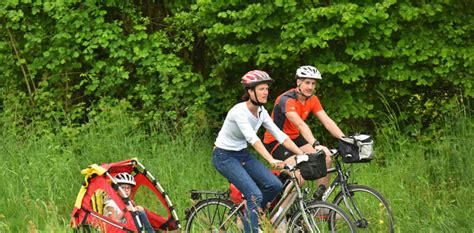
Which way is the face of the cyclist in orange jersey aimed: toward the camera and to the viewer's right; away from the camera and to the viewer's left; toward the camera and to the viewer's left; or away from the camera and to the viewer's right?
toward the camera and to the viewer's right

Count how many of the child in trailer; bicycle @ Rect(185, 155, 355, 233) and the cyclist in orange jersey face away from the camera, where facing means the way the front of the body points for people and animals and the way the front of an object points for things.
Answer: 0

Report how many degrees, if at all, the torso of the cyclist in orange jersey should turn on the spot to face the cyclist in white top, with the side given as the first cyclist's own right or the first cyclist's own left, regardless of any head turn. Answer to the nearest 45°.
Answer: approximately 90° to the first cyclist's own right

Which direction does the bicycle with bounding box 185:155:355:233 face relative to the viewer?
to the viewer's right

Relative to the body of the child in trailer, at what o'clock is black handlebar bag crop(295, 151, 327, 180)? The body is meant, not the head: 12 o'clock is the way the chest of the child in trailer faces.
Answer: The black handlebar bag is roughly at 11 o'clock from the child in trailer.

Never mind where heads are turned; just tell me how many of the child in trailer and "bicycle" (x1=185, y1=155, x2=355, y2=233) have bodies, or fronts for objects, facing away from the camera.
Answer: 0

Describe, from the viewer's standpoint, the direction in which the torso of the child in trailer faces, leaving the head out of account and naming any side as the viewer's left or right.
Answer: facing the viewer and to the right of the viewer

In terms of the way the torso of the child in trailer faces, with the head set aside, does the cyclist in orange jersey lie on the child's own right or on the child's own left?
on the child's own left

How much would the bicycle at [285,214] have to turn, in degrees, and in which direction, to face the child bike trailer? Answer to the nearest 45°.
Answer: approximately 180°

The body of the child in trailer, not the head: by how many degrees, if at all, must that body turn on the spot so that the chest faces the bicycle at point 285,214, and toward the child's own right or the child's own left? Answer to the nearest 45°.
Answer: approximately 45° to the child's own left

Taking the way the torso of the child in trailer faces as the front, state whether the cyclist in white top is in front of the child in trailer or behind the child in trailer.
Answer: in front

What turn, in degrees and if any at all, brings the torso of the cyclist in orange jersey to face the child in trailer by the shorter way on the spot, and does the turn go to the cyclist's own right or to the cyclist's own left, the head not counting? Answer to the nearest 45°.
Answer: approximately 90° to the cyclist's own right

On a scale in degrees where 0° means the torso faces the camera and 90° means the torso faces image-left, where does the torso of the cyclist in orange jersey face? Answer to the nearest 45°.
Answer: approximately 315°
